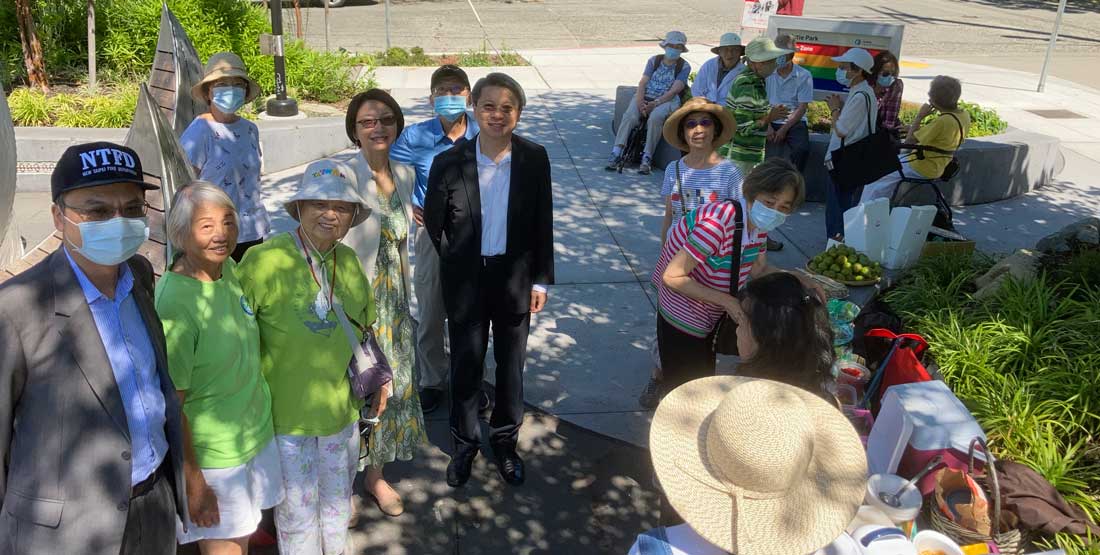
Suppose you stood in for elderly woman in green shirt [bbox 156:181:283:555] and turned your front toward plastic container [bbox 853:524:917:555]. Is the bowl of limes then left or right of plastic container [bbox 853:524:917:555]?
left

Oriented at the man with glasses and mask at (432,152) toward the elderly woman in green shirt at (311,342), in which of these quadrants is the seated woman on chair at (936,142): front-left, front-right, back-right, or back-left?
back-left

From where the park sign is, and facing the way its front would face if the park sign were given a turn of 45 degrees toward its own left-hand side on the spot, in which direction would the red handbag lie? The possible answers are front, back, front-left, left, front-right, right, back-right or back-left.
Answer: front-right

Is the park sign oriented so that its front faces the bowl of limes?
yes

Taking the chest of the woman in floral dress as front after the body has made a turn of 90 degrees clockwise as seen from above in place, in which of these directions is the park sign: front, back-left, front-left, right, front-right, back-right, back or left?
back-right

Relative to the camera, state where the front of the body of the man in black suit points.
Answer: toward the camera

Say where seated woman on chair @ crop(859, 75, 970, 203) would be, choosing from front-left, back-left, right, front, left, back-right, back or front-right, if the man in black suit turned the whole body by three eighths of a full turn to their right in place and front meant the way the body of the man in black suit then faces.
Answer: right

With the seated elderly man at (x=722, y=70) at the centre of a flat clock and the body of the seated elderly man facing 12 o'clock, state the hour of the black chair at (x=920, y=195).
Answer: The black chair is roughly at 10 o'clock from the seated elderly man.

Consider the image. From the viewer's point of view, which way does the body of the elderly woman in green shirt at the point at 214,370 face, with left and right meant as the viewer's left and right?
facing the viewer and to the right of the viewer

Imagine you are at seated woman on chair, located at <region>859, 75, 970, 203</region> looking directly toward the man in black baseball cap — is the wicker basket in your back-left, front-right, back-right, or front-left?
front-left

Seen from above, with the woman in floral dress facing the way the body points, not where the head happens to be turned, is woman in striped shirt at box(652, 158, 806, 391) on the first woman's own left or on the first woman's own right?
on the first woman's own left

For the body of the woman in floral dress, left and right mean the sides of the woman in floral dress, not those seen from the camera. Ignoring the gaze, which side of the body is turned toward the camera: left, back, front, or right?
front

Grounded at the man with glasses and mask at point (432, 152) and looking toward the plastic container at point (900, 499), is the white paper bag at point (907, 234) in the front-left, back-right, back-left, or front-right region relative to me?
front-left
